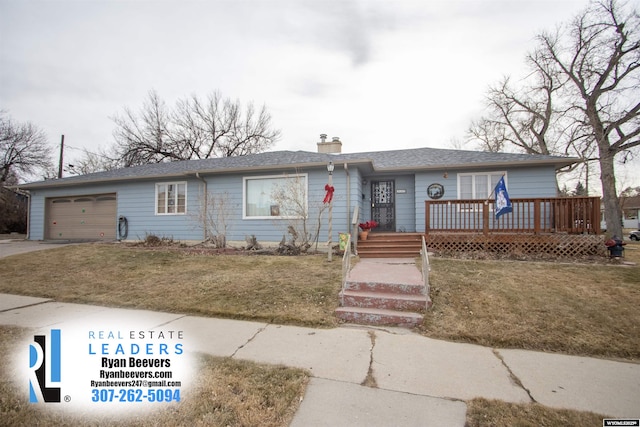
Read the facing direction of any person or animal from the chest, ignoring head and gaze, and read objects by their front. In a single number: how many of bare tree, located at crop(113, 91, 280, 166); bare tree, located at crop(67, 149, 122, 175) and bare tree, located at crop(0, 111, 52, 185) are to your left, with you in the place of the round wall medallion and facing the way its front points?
0

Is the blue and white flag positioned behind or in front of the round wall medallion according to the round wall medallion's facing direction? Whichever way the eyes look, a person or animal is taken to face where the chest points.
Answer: in front

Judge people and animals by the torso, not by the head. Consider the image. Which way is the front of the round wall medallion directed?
toward the camera

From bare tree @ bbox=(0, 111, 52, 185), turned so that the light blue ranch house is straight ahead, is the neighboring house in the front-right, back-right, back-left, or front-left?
front-left

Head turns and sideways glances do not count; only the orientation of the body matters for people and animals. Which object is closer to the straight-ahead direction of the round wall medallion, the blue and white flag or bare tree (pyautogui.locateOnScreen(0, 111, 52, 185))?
the blue and white flag

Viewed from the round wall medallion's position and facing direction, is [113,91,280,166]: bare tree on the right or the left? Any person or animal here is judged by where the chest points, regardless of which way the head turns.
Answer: on its right

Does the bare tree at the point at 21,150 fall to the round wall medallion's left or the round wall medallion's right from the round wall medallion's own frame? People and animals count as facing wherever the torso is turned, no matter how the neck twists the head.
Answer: on its right

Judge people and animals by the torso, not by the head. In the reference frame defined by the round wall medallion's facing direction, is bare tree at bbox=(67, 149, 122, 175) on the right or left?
on its right

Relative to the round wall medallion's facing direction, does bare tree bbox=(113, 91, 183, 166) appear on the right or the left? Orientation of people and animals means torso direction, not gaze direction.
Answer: on its right

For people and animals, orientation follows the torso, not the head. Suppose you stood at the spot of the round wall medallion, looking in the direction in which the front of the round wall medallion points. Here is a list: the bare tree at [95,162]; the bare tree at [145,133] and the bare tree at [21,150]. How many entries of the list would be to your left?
0

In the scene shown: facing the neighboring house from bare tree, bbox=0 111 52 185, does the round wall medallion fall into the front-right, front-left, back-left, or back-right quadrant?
front-right

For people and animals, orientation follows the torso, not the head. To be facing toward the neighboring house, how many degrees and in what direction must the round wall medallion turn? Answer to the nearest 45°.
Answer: approximately 135° to its left
